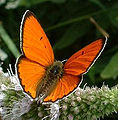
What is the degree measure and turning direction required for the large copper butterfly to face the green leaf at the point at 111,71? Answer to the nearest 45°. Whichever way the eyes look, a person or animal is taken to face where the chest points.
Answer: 0° — it already faces it

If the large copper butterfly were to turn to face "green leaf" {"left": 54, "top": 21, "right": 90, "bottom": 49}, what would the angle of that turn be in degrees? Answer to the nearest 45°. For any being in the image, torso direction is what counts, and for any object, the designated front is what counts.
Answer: approximately 45° to its left

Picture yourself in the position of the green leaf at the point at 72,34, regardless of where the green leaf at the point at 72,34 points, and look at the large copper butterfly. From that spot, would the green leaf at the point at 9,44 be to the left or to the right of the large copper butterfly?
right

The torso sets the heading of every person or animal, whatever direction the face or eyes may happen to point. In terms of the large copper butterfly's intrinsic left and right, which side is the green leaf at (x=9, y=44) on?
on its left

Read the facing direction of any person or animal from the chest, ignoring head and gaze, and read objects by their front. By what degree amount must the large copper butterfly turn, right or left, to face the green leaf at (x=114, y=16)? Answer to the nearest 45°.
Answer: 0° — it already faces it

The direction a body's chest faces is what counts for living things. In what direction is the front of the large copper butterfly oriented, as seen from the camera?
facing away from the viewer and to the right of the viewer
